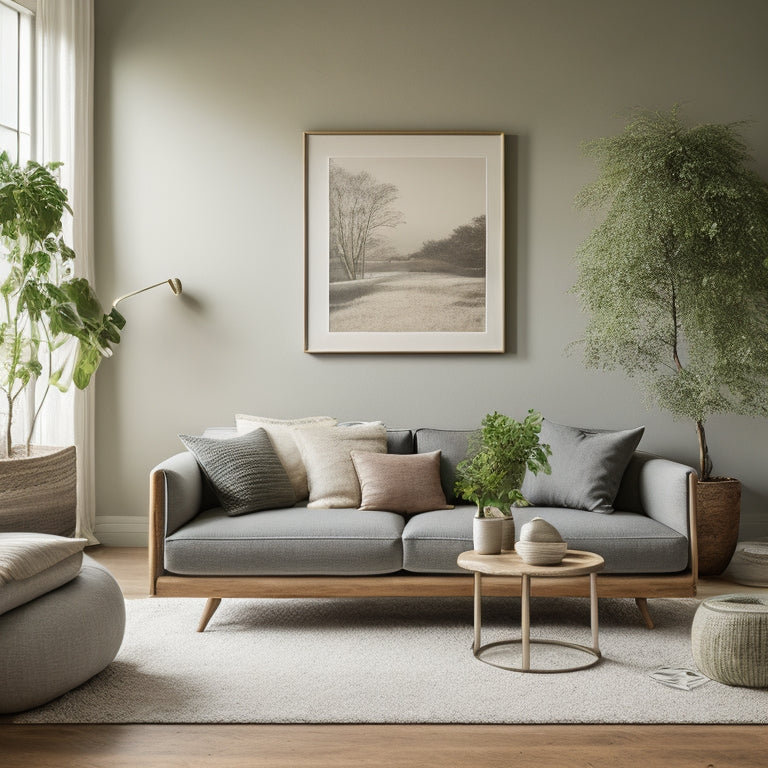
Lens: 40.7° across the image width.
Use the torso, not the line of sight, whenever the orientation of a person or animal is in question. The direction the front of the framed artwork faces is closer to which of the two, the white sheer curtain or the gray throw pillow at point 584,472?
the gray throw pillow

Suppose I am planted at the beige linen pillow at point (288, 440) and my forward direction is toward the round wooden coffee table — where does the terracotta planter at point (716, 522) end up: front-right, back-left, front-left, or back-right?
front-left

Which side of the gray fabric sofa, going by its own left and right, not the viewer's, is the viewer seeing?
front

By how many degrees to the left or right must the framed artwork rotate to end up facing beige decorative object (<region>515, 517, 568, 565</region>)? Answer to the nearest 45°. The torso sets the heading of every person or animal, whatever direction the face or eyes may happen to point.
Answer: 0° — it already faces it

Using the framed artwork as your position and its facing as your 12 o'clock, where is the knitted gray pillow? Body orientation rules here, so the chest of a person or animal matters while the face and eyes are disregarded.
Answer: The knitted gray pillow is roughly at 1 o'clock from the framed artwork.

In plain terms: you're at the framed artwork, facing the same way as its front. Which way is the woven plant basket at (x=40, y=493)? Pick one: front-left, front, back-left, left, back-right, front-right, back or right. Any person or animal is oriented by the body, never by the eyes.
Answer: front-right

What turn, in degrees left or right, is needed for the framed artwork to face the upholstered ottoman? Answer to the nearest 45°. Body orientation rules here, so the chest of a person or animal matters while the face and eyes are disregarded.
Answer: approximately 45° to its right

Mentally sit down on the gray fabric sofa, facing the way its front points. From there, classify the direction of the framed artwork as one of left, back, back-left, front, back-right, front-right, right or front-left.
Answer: back

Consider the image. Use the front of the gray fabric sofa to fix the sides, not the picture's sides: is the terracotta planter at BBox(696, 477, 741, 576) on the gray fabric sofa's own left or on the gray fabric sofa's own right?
on the gray fabric sofa's own left

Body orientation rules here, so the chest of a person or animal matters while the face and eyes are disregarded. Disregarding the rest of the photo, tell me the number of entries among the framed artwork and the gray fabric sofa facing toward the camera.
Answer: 2

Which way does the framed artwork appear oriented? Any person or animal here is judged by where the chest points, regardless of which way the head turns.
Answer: toward the camera
